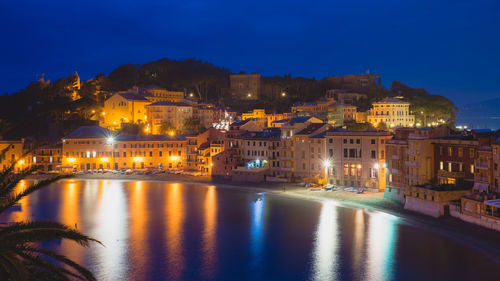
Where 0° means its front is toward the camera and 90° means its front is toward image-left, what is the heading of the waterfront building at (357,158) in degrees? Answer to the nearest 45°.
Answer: approximately 0°

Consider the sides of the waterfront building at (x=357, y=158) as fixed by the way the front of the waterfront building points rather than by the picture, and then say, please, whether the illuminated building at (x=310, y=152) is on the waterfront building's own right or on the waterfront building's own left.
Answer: on the waterfront building's own right
